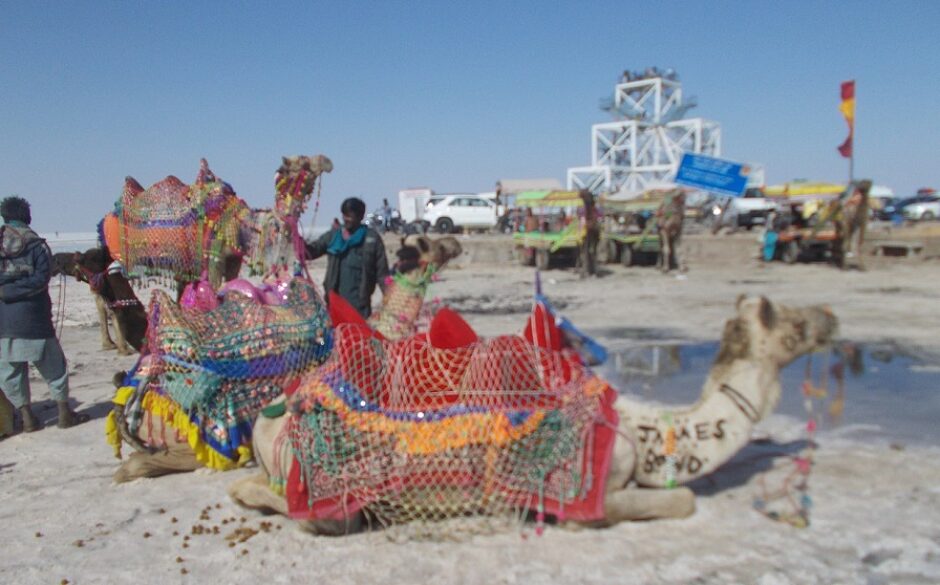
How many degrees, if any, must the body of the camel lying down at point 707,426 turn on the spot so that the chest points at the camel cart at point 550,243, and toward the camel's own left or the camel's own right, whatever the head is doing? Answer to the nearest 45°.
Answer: approximately 90° to the camel's own left

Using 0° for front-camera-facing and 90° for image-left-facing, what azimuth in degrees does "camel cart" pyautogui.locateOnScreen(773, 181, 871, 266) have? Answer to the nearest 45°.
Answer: approximately 270°

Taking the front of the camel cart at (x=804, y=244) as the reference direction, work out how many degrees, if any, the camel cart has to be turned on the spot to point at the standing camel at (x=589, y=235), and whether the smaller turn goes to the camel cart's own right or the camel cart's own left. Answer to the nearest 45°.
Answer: approximately 135° to the camel cart's own right

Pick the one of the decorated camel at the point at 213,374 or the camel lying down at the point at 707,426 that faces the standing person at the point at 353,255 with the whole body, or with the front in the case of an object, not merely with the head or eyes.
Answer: the decorated camel

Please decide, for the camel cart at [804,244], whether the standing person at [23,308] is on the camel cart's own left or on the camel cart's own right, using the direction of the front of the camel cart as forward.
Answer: on the camel cart's own right

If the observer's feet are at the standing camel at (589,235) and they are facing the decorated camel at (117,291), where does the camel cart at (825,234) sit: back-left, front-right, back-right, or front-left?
back-left

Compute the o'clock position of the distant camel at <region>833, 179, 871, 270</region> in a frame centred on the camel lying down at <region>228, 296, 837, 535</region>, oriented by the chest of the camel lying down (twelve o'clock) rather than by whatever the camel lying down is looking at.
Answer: The distant camel is roughly at 10 o'clock from the camel lying down.

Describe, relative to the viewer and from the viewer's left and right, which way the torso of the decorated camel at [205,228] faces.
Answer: facing to the right of the viewer

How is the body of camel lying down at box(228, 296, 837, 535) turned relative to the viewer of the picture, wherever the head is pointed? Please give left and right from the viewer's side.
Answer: facing to the right of the viewer
